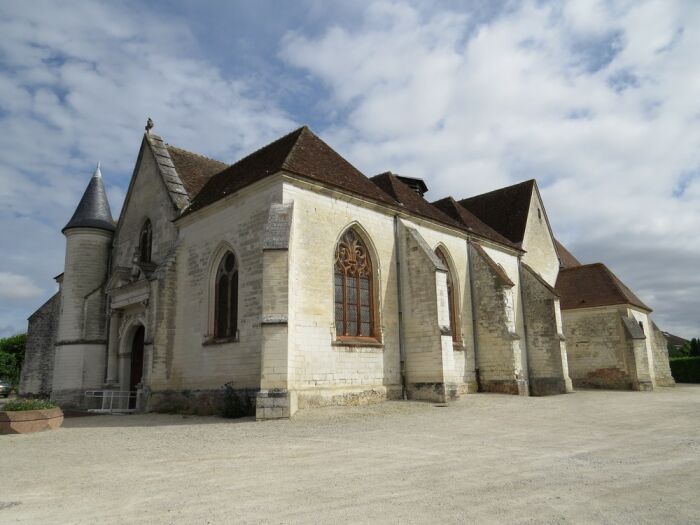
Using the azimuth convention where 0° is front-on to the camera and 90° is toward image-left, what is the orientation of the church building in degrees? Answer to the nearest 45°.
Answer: approximately 45°

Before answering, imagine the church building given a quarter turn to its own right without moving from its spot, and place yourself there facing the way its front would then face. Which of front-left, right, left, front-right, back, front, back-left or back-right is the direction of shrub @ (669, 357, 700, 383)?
right

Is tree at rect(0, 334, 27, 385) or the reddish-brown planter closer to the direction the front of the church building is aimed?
the reddish-brown planter

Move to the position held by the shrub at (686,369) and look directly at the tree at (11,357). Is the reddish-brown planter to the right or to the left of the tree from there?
left

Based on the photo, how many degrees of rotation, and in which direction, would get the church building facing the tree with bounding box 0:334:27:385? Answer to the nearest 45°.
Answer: approximately 90° to its right

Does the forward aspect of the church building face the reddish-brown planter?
yes

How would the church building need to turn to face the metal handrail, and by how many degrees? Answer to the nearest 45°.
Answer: approximately 45° to its right

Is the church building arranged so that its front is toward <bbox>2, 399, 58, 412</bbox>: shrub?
yes
